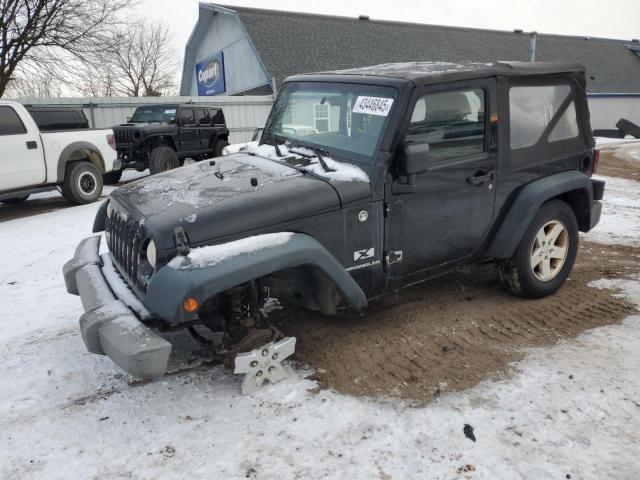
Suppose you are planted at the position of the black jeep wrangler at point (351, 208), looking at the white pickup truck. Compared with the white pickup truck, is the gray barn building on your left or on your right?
right

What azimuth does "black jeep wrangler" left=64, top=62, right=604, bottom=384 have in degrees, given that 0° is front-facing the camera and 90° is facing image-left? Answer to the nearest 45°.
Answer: approximately 45°

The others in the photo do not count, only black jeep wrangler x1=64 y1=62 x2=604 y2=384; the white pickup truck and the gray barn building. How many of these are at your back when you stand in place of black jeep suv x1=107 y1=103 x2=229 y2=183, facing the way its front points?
1

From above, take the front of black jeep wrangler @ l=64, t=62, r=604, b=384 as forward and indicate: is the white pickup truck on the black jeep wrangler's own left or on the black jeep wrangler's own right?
on the black jeep wrangler's own right

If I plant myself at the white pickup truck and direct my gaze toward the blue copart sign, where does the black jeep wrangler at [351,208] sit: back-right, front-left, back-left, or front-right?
back-right

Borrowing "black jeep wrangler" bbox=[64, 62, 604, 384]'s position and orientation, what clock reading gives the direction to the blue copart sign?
The blue copart sign is roughly at 4 o'clock from the black jeep wrangler.

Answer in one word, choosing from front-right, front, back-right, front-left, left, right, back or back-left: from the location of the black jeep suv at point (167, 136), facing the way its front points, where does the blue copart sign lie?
back-right

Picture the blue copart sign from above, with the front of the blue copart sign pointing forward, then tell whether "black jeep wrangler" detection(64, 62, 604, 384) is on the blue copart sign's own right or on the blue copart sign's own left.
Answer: on the blue copart sign's own left

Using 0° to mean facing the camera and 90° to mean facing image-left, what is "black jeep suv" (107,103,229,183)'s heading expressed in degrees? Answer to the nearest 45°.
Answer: approximately 45°

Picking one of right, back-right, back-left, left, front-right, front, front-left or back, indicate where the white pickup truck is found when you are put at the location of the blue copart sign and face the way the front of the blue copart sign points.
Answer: front-left

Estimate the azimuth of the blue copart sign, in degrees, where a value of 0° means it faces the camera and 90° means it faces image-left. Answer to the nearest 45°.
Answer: approximately 45°

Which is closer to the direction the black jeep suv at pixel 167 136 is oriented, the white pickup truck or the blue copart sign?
the white pickup truck
